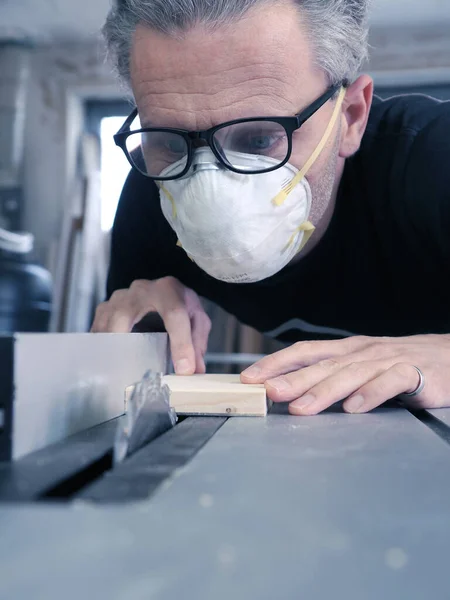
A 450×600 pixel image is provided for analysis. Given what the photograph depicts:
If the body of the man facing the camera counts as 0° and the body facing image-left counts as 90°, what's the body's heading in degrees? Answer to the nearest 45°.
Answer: approximately 45°

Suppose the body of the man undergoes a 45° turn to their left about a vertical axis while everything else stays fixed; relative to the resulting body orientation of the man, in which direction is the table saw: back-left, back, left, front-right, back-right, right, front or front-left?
front

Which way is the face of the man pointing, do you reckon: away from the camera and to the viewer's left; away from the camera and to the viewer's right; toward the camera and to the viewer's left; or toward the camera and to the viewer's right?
toward the camera and to the viewer's left
